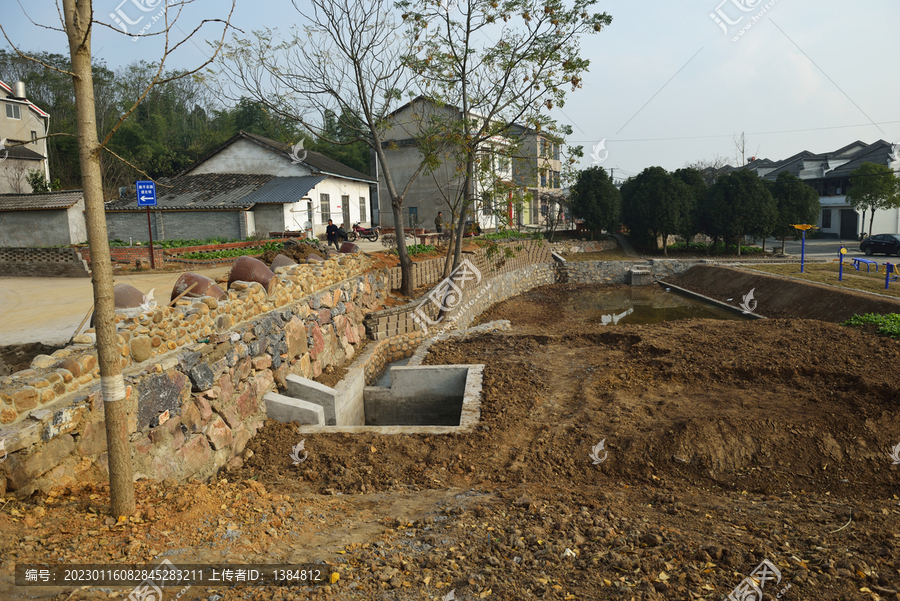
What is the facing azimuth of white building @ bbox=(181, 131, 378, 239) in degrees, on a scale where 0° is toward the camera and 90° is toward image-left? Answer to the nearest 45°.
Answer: approximately 315°

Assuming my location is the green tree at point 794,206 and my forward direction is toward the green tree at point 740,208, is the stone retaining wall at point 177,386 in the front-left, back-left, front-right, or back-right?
front-left

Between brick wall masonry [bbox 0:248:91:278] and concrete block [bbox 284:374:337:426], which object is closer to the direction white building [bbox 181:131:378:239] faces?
the concrete block

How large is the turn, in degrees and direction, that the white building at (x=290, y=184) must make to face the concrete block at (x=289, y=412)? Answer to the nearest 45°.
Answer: approximately 45° to its right

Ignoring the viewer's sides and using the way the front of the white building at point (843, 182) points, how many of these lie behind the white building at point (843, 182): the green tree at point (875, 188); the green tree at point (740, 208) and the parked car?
0

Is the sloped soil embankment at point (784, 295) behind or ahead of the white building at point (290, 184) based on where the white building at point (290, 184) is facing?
ahead

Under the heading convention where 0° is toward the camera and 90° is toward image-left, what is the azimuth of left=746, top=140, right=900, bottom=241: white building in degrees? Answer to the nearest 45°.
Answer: approximately 45°

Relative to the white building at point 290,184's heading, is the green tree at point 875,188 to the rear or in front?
in front

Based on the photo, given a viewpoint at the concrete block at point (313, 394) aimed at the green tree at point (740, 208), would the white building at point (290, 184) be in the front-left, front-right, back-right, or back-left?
front-left

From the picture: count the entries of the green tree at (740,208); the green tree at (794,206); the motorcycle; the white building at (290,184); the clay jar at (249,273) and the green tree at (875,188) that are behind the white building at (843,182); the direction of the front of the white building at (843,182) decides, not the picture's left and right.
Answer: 0

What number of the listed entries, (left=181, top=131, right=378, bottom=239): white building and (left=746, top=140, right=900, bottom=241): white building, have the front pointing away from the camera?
0

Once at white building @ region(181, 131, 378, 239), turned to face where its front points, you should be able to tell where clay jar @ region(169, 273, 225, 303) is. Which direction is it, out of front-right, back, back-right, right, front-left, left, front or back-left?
front-right

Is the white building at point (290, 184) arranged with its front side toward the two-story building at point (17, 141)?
no

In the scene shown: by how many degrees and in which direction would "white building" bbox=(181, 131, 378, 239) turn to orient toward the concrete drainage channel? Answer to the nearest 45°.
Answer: approximately 45° to its right

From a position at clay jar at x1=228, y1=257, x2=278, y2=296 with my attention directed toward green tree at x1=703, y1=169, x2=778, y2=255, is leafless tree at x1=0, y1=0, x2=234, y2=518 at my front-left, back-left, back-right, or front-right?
back-right

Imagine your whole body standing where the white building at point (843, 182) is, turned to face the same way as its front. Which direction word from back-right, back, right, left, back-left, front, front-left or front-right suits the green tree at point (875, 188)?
front-left
